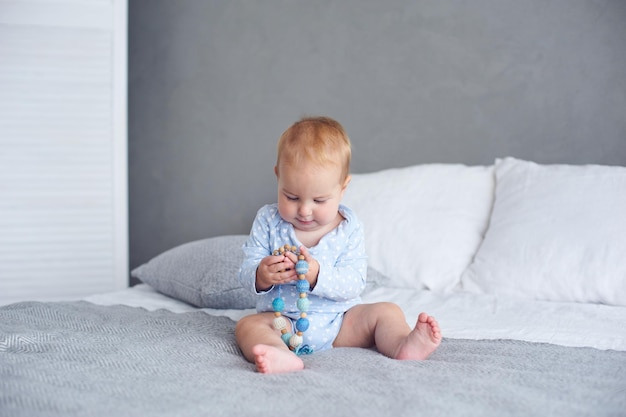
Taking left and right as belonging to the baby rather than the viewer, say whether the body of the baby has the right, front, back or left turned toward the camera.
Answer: front

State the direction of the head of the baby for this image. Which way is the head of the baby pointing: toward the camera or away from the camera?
toward the camera

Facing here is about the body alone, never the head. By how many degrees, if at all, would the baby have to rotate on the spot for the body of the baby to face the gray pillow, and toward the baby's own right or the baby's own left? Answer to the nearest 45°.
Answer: approximately 135° to the baby's own right

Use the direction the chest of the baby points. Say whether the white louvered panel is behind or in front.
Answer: behind

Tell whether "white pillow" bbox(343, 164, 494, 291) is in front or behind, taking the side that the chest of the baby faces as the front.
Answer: behind

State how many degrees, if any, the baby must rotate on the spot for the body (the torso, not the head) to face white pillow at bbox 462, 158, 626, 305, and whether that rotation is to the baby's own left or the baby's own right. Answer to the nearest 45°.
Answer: approximately 135° to the baby's own left
